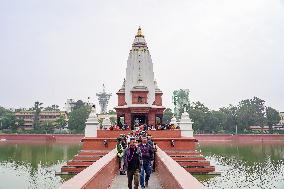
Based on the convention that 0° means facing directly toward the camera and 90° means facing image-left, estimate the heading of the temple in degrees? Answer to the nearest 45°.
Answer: approximately 0°

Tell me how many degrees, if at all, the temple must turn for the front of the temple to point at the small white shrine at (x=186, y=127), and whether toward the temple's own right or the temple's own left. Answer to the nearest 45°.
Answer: approximately 45° to the temple's own left

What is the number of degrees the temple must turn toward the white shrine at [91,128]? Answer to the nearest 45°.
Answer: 0° — it already faces it
